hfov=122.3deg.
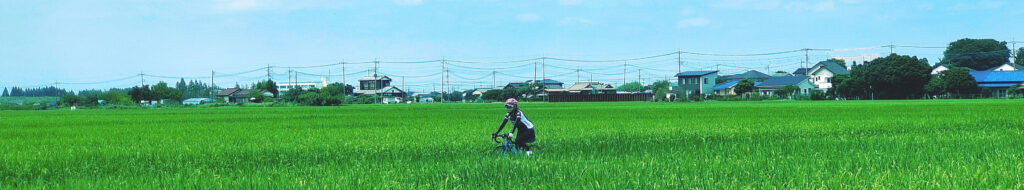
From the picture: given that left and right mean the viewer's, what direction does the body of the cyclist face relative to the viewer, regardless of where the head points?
facing the viewer and to the left of the viewer
